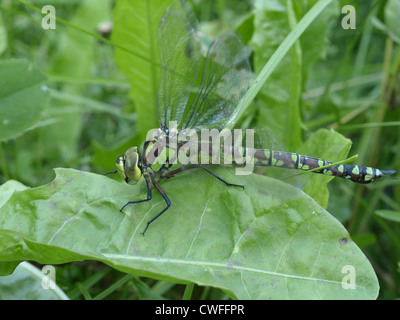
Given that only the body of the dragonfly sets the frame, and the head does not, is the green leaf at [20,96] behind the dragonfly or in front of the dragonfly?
in front

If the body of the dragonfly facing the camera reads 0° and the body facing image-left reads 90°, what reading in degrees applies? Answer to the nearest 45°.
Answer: approximately 90°

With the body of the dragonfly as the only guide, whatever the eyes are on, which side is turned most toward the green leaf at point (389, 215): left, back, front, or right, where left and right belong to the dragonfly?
back

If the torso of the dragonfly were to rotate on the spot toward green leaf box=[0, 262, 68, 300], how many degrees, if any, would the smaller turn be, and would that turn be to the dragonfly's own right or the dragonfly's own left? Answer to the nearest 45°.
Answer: approximately 45° to the dragonfly's own left

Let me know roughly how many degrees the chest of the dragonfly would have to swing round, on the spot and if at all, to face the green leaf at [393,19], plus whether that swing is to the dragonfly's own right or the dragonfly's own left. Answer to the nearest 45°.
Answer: approximately 135° to the dragonfly's own right

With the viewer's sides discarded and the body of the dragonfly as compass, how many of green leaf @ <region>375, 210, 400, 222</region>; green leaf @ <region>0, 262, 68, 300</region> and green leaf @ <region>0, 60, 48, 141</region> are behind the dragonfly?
1

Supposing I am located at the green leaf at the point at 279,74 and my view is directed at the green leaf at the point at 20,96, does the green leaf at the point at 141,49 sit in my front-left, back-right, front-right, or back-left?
front-right
